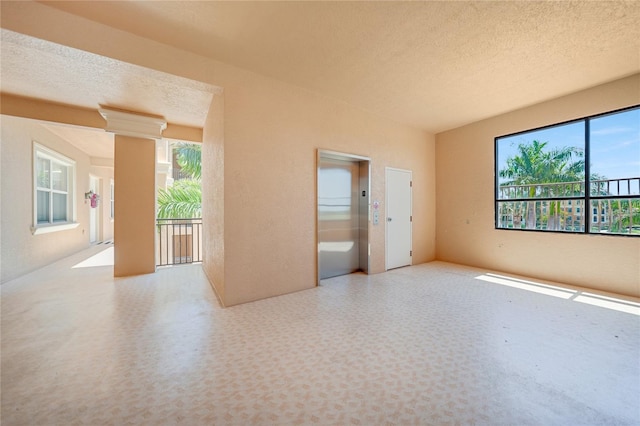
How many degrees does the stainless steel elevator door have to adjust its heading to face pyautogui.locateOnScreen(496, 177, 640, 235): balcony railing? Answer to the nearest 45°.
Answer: approximately 45° to its left

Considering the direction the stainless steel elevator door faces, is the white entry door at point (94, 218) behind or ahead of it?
behind

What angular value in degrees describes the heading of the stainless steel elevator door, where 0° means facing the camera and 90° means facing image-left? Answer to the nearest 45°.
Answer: approximately 315°

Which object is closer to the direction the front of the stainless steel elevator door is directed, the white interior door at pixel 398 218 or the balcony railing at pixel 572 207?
the balcony railing

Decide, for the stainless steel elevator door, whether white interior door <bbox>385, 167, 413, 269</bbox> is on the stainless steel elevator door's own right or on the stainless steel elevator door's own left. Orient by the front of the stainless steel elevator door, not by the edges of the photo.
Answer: on the stainless steel elevator door's own left

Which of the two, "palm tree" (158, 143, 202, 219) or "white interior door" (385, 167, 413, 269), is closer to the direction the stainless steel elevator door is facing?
the white interior door

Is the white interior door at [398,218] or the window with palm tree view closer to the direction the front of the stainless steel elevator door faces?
the window with palm tree view

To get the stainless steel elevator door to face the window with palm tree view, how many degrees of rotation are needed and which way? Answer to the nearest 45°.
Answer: approximately 45° to its left
